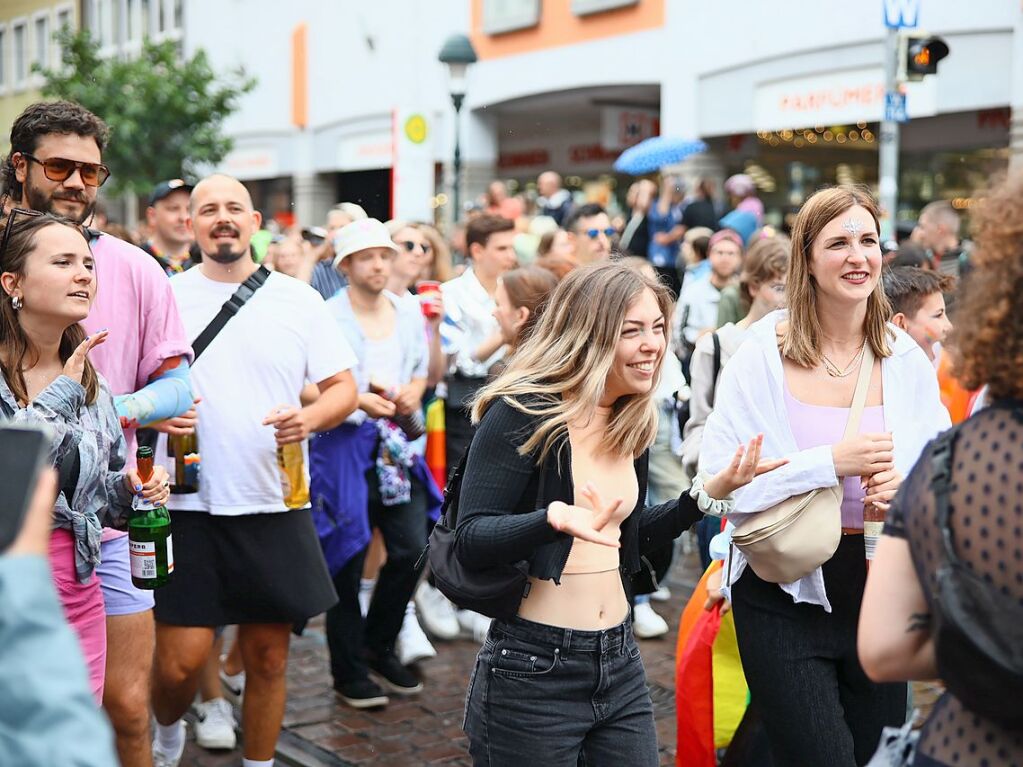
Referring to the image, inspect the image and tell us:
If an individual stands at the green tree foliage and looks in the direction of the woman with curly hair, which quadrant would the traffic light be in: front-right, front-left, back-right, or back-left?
front-left

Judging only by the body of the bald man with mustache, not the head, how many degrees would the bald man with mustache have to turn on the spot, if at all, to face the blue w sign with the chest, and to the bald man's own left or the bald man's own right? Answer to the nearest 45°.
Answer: approximately 135° to the bald man's own left

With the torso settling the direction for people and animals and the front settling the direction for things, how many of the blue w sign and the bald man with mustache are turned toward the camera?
2

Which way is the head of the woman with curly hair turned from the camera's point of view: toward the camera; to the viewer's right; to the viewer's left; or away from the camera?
away from the camera

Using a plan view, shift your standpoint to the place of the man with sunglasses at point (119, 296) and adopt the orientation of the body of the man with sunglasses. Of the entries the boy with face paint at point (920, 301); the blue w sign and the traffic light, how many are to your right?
0

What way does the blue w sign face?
toward the camera

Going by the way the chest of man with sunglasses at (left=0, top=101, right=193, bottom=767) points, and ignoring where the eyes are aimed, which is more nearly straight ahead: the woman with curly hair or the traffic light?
the woman with curly hair

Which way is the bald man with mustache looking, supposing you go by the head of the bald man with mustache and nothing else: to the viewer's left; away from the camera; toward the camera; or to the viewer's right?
toward the camera

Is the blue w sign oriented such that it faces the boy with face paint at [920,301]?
yes

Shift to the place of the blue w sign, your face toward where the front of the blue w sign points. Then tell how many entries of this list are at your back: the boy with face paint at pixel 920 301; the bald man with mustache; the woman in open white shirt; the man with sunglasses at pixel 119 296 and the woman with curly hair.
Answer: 0

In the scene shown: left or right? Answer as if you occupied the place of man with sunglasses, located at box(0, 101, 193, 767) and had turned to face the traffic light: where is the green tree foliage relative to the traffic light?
left

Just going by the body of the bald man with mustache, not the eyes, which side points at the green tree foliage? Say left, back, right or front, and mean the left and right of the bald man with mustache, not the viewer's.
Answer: back

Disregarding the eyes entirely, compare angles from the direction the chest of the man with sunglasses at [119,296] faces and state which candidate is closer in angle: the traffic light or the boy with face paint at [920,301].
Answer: the boy with face paint

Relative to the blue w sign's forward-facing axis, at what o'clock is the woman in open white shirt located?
The woman in open white shirt is roughly at 12 o'clock from the blue w sign.

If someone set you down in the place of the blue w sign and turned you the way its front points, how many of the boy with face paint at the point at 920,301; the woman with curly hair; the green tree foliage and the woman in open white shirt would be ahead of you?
3

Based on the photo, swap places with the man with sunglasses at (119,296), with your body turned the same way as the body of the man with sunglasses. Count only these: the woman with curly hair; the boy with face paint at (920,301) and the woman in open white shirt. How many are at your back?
0

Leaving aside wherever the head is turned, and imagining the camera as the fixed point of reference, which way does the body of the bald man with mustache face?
toward the camera
